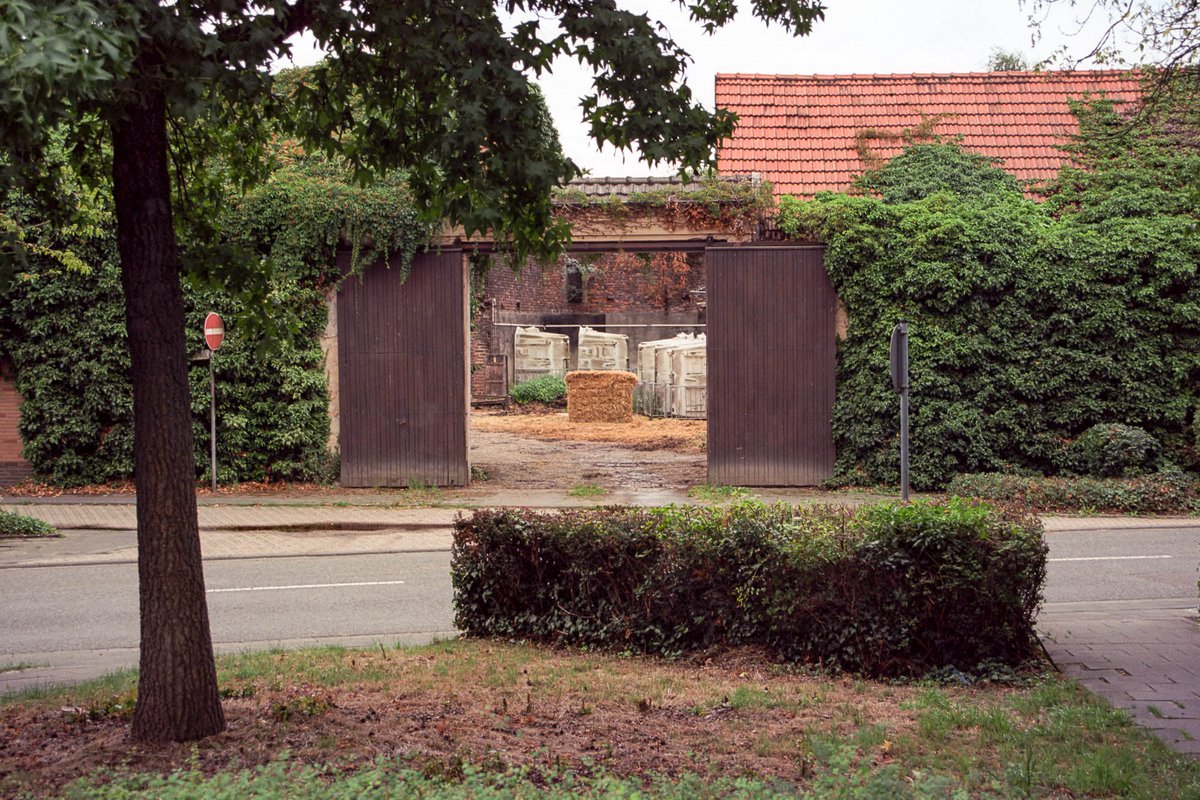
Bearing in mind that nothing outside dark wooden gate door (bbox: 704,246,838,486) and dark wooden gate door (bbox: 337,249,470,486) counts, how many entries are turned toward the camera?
2

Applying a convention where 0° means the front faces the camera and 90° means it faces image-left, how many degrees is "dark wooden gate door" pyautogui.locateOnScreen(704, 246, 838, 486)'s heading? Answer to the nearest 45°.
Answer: approximately 0°

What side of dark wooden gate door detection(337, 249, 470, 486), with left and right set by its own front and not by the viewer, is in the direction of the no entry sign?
right

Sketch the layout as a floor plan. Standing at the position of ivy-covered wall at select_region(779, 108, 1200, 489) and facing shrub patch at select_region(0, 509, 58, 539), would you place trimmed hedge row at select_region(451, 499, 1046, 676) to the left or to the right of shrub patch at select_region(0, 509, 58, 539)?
left

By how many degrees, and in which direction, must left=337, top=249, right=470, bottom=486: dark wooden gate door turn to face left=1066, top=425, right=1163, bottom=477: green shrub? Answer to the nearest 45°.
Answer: approximately 90° to its left

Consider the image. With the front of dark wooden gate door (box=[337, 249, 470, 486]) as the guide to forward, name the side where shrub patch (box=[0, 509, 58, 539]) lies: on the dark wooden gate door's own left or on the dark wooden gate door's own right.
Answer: on the dark wooden gate door's own right

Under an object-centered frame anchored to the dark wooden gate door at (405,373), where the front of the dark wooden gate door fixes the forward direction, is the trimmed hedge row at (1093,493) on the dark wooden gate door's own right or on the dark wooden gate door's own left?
on the dark wooden gate door's own left

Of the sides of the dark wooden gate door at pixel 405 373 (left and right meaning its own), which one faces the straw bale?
back

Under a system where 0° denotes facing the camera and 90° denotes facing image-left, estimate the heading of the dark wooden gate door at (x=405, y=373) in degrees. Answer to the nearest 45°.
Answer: approximately 0°

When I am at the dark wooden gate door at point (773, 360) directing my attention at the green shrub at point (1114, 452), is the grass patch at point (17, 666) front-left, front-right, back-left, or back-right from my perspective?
back-right
